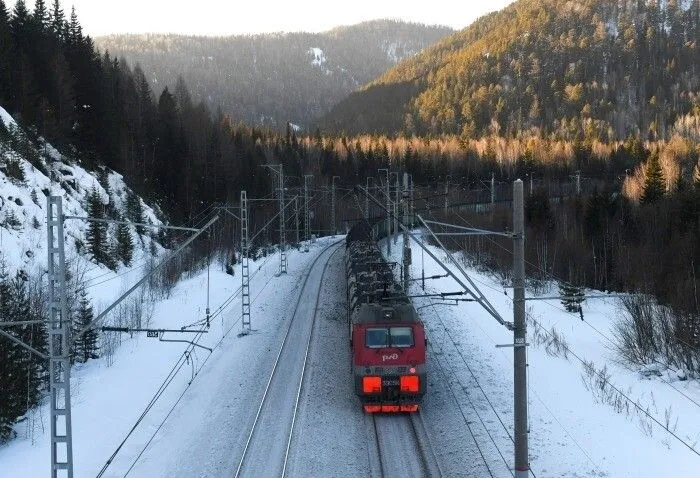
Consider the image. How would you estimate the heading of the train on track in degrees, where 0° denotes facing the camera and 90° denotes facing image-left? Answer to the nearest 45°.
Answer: approximately 0°

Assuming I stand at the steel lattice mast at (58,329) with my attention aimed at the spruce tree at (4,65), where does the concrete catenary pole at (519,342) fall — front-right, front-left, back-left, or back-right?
back-right

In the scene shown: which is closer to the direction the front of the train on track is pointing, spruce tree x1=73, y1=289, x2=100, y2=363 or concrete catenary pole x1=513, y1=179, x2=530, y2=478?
the concrete catenary pole

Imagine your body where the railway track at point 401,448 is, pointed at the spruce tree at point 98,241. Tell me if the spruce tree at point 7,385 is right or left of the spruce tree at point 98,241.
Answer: left

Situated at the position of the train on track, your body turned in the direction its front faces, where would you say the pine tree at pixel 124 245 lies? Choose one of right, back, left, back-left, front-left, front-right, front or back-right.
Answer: back-right

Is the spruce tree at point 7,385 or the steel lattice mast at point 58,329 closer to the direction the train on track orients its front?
the steel lattice mast

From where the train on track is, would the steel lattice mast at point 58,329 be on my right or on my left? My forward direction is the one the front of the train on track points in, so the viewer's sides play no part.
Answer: on my right

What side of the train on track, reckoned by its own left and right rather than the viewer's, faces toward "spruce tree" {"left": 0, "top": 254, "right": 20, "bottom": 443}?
right

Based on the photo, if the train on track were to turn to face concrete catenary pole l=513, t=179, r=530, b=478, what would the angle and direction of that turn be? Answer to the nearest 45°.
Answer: approximately 45° to its left
